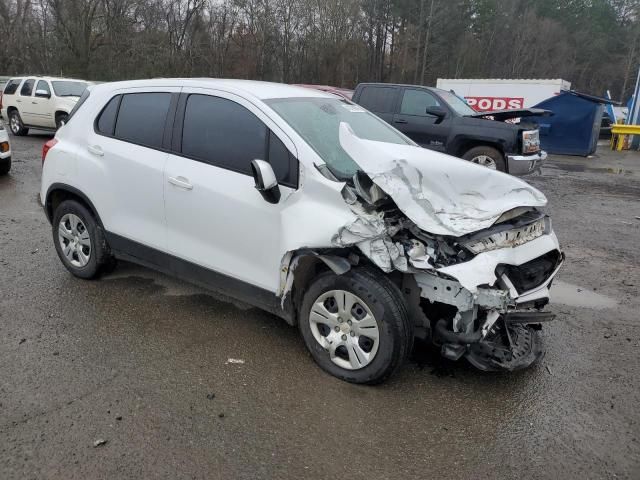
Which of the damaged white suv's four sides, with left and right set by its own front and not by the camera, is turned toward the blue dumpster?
left

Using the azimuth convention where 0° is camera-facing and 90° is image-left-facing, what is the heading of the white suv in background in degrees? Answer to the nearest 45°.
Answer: approximately 315°

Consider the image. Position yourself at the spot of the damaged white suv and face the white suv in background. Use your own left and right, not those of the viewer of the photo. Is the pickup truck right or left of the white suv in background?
right

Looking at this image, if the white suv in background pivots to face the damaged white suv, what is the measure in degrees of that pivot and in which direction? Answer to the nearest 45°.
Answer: approximately 45° to its right

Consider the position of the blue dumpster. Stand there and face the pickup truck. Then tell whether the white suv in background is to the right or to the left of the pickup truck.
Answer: right

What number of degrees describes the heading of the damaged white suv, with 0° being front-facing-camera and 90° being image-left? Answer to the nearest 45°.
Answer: approximately 315°

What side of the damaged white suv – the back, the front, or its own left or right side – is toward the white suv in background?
back

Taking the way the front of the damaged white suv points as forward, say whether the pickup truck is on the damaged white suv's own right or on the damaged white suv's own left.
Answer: on the damaged white suv's own left

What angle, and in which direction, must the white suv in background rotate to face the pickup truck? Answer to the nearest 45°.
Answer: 0° — it already faces it
